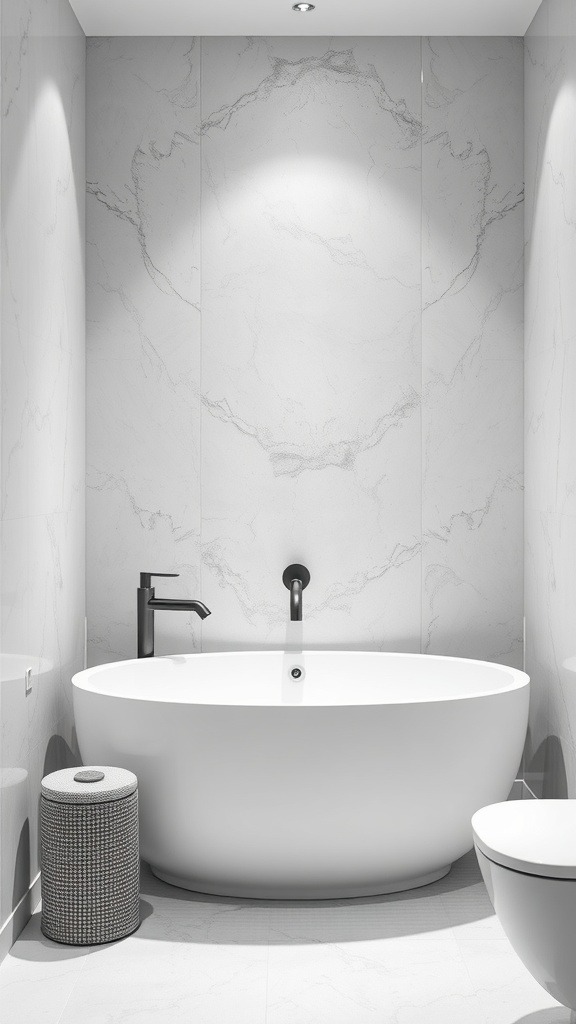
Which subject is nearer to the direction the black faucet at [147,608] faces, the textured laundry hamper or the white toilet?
the white toilet

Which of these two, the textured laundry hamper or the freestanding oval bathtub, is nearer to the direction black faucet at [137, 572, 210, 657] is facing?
the freestanding oval bathtub

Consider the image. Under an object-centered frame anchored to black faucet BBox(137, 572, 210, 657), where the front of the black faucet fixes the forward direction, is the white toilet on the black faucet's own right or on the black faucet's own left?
on the black faucet's own right

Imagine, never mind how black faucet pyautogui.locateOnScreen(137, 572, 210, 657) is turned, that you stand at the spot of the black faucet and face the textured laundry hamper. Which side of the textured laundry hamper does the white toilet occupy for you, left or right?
left

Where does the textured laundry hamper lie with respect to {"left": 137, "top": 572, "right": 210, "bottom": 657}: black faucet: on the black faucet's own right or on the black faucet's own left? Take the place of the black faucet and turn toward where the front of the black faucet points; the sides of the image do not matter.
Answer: on the black faucet's own right

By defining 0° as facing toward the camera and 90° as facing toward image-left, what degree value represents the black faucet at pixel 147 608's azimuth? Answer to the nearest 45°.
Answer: approximately 270°
